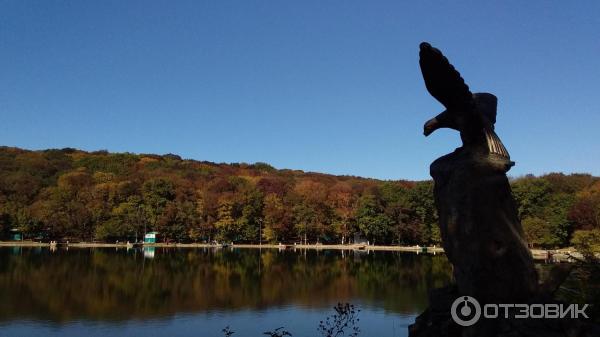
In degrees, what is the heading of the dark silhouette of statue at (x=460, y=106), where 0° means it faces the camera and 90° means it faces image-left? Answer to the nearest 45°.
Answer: approximately 90°
